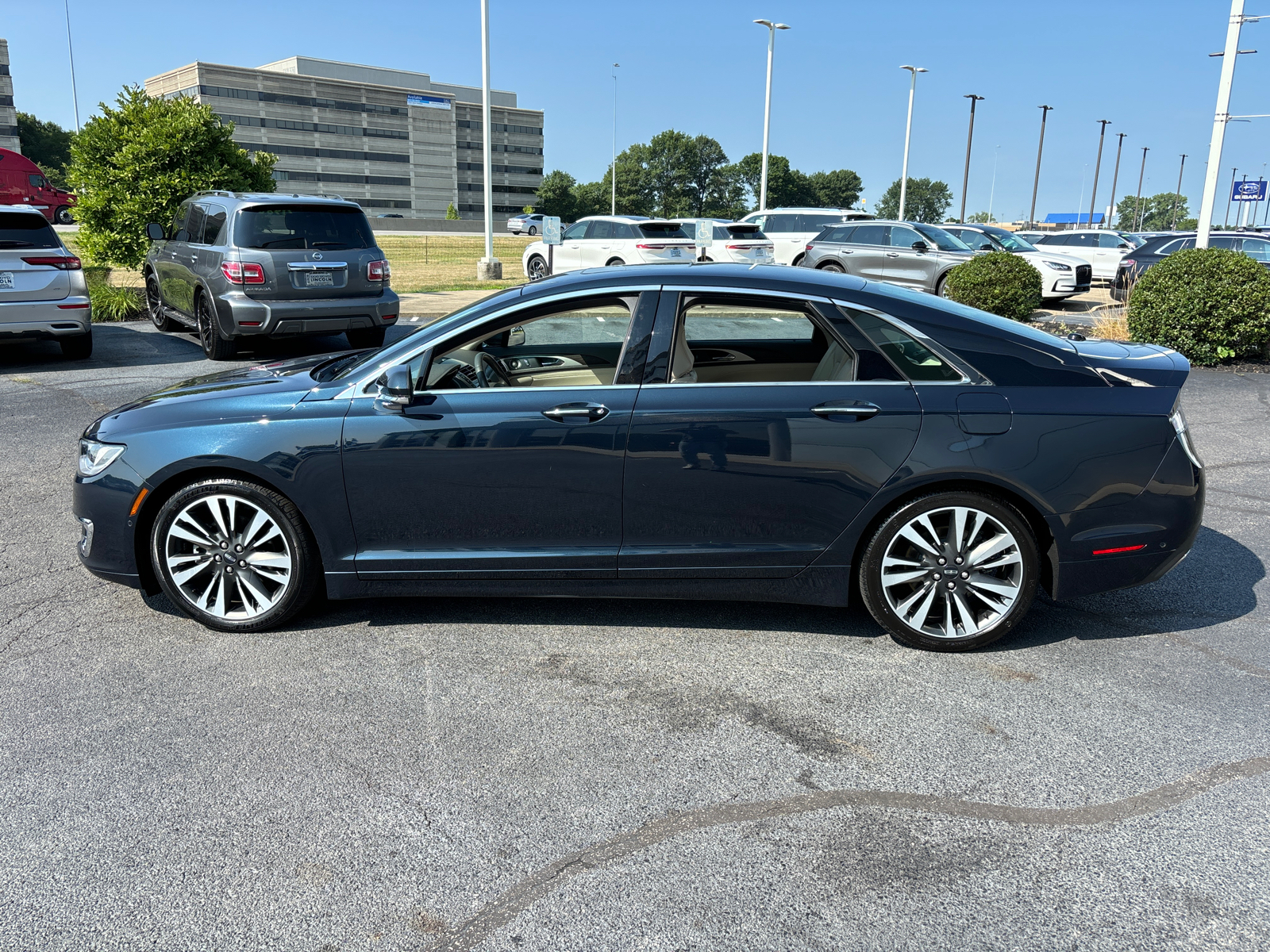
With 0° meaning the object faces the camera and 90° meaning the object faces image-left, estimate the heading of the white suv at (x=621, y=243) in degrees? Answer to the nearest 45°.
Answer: approximately 135°

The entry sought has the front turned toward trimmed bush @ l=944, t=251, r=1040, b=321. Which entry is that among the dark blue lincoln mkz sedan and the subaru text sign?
the subaru text sign

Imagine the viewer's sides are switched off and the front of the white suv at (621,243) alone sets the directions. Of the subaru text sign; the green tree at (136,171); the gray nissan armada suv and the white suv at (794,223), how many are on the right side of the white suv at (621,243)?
2

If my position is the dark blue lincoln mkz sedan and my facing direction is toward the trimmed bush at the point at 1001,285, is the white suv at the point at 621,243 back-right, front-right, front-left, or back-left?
front-left

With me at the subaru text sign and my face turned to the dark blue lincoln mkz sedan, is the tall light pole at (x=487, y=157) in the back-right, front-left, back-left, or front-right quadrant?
front-right

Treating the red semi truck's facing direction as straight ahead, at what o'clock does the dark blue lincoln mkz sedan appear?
The dark blue lincoln mkz sedan is roughly at 3 o'clock from the red semi truck.

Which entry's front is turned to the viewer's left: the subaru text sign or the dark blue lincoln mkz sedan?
the dark blue lincoln mkz sedan

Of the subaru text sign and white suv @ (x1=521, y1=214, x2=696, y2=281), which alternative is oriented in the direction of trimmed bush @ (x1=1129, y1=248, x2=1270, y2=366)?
the subaru text sign

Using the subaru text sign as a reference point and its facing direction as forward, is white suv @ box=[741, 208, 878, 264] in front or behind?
in front

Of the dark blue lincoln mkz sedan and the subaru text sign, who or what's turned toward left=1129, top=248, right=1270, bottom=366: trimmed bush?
the subaru text sign

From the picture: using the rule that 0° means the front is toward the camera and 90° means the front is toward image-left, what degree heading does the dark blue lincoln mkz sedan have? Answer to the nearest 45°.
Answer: approximately 90°

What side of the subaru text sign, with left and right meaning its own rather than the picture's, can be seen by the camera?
front

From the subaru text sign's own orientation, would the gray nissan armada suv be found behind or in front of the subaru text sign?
in front

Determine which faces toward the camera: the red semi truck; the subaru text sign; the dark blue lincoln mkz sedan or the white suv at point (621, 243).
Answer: the subaru text sign

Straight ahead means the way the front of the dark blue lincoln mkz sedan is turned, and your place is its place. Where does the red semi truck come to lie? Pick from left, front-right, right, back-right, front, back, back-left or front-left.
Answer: front-right

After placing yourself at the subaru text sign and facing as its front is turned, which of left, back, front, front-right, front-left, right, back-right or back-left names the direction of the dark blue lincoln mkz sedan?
front
